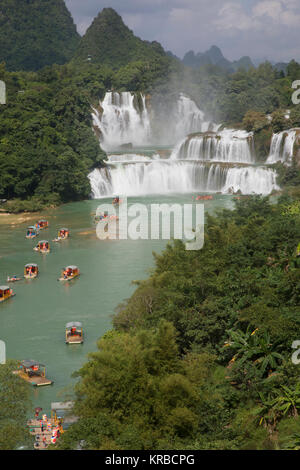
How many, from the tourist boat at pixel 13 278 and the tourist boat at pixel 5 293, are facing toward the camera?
0

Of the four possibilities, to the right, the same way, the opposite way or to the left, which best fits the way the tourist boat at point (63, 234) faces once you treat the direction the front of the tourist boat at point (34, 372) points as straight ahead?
to the right
